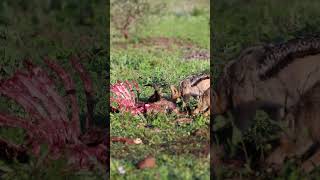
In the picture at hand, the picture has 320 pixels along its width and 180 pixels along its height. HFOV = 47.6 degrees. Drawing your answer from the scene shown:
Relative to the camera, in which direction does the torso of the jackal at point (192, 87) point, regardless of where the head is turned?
to the viewer's left
